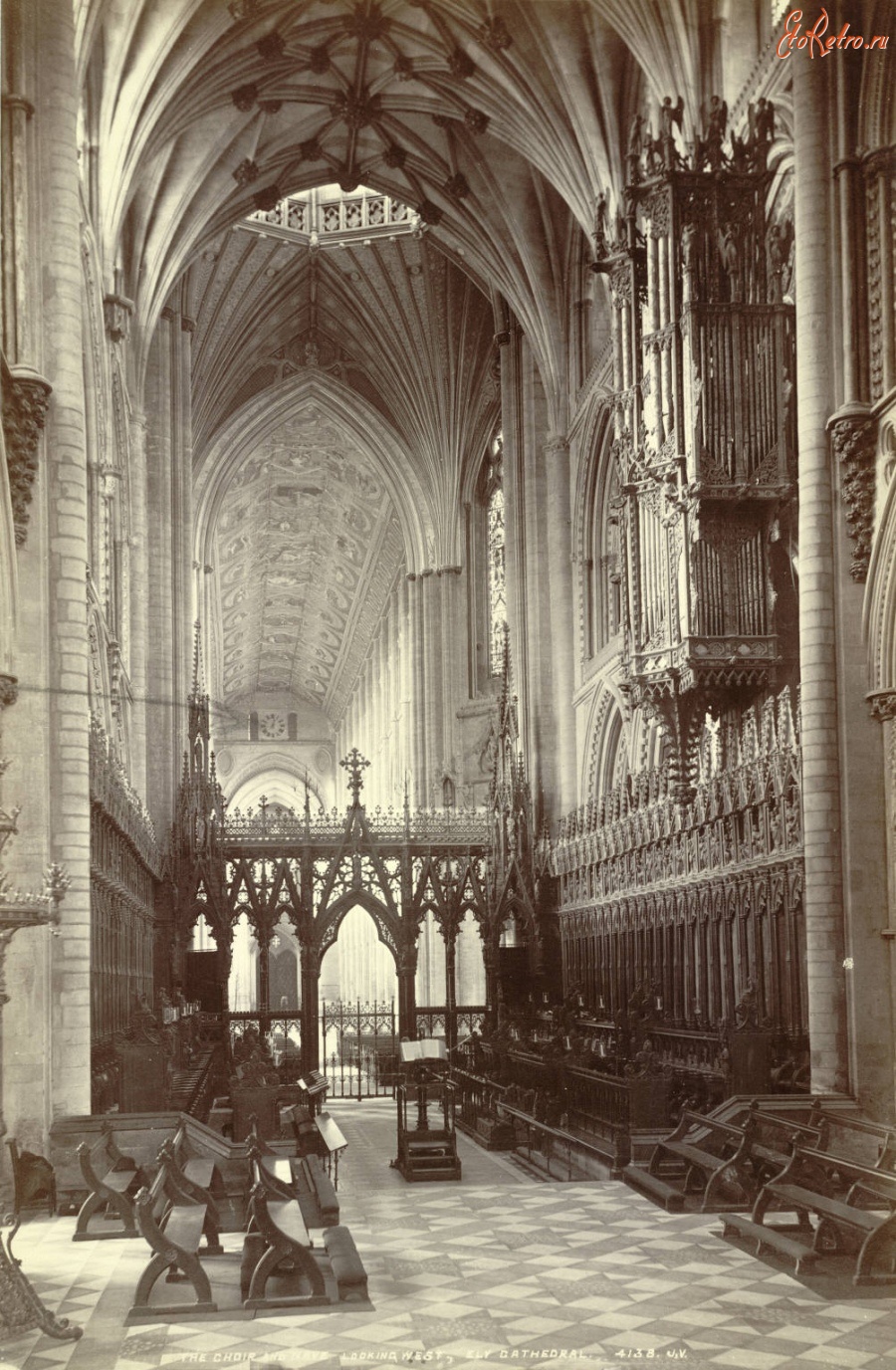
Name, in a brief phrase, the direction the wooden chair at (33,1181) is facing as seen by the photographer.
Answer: facing to the right of the viewer

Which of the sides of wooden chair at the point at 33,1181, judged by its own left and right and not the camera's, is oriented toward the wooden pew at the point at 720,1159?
front

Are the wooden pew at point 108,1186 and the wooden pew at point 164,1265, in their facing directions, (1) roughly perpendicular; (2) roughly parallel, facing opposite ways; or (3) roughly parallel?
roughly parallel

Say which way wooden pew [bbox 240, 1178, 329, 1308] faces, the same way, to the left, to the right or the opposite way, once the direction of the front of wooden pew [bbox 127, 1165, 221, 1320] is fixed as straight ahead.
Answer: the same way

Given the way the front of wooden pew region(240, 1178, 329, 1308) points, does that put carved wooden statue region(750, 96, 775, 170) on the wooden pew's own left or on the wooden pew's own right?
on the wooden pew's own left

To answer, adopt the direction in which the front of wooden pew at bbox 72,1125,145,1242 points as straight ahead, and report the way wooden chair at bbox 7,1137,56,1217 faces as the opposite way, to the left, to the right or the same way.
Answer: the same way

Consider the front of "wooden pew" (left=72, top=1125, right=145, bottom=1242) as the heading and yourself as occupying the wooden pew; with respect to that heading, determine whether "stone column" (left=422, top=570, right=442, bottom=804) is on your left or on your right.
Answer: on your left

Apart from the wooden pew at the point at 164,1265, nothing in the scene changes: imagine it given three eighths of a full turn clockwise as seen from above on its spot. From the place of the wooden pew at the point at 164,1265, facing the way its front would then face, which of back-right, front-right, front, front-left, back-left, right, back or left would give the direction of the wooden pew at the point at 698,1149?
back

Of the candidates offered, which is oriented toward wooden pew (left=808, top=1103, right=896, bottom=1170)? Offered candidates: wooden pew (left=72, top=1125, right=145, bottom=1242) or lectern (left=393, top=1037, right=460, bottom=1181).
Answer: wooden pew (left=72, top=1125, right=145, bottom=1242)

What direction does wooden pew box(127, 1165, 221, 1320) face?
to the viewer's right

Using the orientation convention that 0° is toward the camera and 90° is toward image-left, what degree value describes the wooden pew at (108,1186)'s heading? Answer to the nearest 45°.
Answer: approximately 270°

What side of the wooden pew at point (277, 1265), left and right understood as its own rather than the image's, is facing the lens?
right
